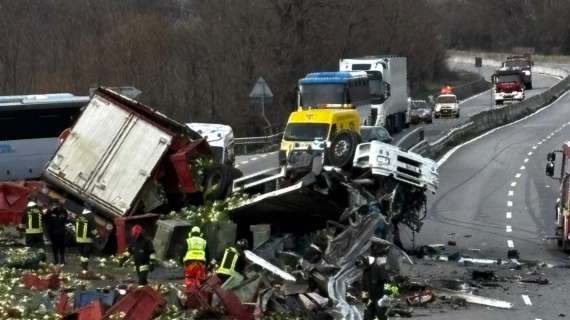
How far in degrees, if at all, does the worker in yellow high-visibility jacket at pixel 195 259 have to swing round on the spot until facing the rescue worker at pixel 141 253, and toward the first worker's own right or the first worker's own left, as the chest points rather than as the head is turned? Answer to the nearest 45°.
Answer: approximately 45° to the first worker's own left

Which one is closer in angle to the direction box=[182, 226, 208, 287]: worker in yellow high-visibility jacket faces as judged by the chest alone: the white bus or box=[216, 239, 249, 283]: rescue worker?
the white bus

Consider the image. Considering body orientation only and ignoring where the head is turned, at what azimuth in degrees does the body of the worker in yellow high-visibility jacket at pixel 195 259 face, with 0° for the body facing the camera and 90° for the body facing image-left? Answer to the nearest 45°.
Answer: approximately 180°

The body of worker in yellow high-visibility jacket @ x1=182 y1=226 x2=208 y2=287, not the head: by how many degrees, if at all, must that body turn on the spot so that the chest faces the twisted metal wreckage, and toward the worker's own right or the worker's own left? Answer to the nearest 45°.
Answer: approximately 45° to the worker's own right

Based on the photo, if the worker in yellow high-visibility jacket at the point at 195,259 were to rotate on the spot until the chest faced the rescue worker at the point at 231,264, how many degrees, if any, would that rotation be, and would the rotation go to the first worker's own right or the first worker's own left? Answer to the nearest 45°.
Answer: approximately 90° to the first worker's own right

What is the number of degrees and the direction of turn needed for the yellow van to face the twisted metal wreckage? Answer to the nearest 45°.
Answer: approximately 45° to its left

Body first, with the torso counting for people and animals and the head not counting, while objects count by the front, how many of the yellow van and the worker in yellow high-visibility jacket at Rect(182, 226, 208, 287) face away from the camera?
1

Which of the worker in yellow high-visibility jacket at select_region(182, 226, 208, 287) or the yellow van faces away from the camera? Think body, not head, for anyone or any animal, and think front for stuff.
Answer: the worker in yellow high-visibility jacket
